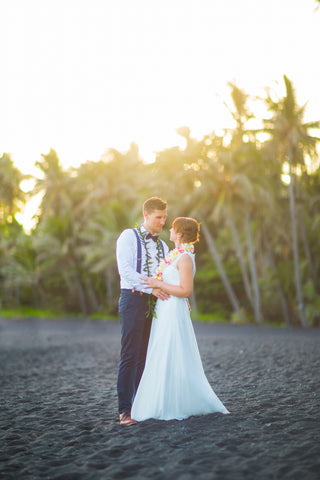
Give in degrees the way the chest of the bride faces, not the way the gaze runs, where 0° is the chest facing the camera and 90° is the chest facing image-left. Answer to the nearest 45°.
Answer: approximately 90°

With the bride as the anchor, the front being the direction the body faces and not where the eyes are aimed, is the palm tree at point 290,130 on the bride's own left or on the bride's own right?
on the bride's own right

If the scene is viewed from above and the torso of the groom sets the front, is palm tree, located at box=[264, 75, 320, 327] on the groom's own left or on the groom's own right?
on the groom's own left

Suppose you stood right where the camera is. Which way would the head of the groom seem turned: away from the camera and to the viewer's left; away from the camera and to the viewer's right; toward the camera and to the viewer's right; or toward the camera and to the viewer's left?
toward the camera and to the viewer's right

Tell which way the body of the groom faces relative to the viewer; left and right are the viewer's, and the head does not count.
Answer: facing the viewer and to the right of the viewer
